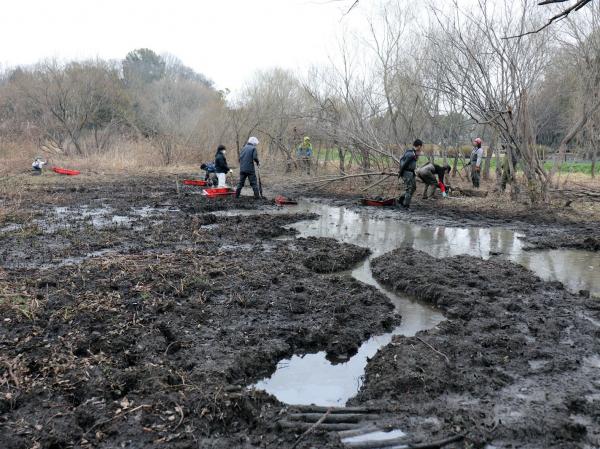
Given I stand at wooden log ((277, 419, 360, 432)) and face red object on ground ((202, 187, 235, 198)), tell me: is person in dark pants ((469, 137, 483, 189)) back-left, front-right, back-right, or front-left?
front-right

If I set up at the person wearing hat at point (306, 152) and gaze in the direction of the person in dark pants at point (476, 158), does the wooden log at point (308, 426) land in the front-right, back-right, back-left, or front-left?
front-right

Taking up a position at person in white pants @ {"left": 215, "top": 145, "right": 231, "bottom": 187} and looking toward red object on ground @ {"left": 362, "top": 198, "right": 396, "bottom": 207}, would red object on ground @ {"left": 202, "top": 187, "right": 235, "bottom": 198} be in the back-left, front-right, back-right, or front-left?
front-right

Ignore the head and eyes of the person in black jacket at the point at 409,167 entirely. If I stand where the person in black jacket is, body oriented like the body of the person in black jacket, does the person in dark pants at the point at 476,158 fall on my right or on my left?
on my left

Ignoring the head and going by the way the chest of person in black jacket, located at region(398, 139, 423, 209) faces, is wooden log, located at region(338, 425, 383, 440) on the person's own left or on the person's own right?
on the person's own right

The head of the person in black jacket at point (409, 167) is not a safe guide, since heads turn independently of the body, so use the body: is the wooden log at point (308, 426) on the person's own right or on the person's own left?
on the person's own right

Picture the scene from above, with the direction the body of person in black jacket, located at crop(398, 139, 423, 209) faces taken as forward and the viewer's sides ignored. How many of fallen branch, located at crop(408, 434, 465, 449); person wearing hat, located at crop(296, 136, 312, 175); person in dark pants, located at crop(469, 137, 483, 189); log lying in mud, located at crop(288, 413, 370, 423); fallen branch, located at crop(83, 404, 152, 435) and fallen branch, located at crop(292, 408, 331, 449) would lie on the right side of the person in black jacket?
4
